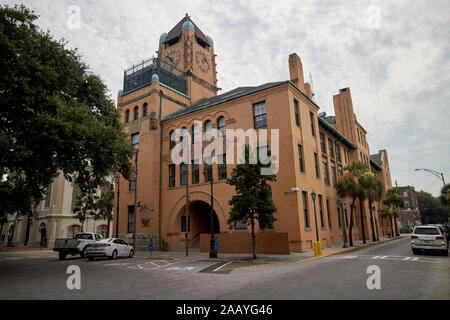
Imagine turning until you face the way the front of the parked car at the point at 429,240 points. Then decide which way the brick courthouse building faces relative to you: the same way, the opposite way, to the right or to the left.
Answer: the opposite way

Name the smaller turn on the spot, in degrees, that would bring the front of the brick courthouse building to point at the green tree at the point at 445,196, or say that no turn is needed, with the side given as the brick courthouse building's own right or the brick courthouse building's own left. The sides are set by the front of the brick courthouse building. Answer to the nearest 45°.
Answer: approximately 135° to the brick courthouse building's own left

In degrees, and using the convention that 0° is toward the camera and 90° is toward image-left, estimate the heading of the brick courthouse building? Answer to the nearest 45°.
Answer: approximately 45°

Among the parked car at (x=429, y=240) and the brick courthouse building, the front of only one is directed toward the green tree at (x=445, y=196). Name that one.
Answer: the parked car

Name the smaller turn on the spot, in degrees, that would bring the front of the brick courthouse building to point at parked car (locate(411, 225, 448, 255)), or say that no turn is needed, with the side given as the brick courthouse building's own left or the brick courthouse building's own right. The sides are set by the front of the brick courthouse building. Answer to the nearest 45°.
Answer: approximately 90° to the brick courthouse building's own left

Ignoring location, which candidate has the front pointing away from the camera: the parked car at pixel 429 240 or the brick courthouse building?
the parked car

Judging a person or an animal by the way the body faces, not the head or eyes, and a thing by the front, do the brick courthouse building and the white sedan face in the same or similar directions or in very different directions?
very different directions

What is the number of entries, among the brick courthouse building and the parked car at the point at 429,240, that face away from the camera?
1

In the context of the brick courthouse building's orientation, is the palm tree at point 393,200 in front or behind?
behind

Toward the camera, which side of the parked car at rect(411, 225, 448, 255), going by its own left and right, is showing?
back

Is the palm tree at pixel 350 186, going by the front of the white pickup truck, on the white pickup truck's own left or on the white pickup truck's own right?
on the white pickup truck's own right
